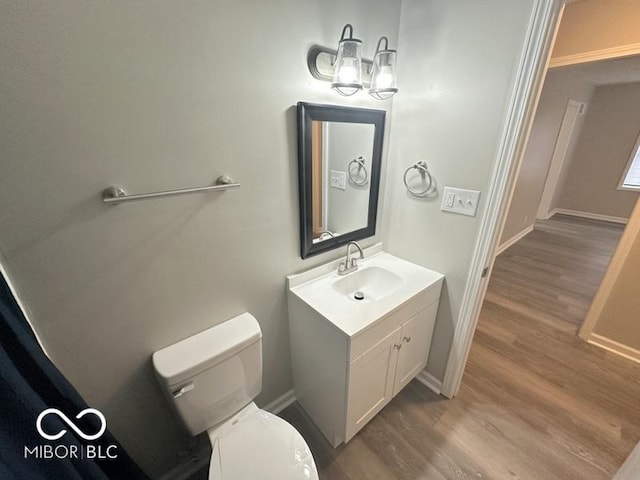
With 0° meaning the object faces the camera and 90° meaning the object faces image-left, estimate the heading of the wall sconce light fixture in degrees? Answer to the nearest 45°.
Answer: approximately 315°

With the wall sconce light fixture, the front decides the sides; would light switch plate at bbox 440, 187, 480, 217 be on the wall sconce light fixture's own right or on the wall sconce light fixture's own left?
on the wall sconce light fixture's own left

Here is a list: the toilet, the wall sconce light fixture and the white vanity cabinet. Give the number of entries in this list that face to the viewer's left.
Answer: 0

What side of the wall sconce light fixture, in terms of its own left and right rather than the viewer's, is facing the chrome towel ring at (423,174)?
left

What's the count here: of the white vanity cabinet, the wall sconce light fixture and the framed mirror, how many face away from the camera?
0

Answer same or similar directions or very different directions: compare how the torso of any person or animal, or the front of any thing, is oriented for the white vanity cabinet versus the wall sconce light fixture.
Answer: same or similar directions

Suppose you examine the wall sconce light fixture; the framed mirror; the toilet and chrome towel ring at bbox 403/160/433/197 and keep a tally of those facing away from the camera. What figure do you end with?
0

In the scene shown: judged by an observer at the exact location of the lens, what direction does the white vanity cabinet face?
facing the viewer and to the right of the viewer

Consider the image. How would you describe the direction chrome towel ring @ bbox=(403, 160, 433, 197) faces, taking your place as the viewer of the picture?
facing the viewer and to the left of the viewer

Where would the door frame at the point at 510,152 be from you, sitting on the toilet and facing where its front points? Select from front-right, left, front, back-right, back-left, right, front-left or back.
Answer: front-left

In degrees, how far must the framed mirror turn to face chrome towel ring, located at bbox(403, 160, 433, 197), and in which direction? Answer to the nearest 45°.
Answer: approximately 45° to its left

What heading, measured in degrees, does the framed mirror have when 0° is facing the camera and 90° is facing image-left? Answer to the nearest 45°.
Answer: approximately 315°

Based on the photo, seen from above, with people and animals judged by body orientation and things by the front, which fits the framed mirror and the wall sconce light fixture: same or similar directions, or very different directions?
same or similar directions

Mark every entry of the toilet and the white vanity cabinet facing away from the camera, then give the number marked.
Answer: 0
